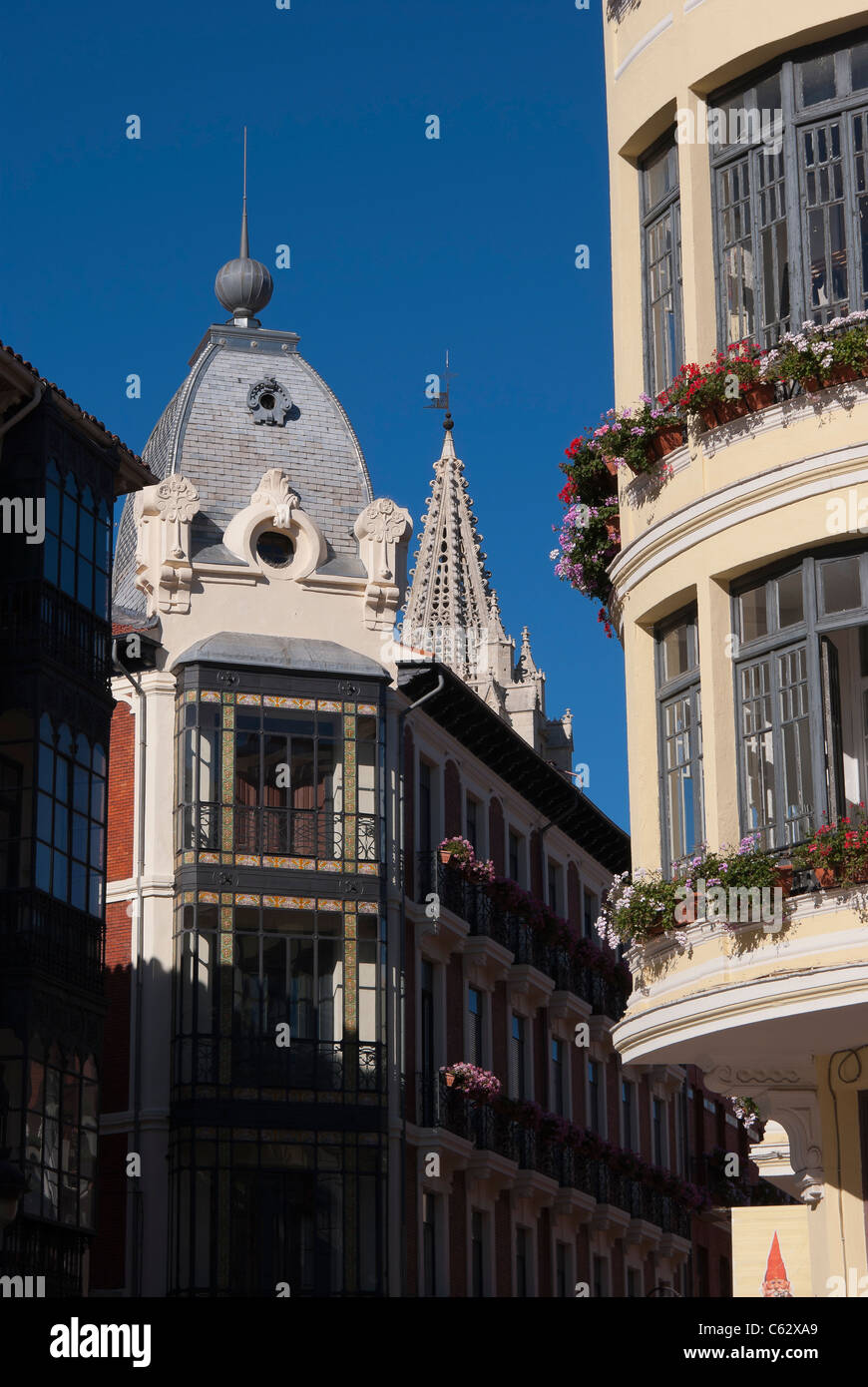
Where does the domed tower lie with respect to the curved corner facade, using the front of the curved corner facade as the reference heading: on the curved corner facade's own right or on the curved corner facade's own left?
on the curved corner facade's own right

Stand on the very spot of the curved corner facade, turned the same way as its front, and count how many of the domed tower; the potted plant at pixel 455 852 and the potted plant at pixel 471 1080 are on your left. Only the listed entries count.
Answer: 0

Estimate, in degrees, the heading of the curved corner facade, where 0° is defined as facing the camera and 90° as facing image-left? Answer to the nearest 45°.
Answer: approximately 45°

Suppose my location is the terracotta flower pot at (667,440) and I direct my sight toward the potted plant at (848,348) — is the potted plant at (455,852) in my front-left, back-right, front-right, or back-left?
back-left

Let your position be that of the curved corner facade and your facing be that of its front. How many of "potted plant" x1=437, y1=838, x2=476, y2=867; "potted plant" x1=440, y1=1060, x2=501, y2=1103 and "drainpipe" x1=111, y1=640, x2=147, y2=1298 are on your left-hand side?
0

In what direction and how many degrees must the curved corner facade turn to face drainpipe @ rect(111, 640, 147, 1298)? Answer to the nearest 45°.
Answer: approximately 90° to its right

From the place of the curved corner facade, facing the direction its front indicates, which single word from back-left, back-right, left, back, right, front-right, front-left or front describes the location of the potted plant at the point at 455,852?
back-right

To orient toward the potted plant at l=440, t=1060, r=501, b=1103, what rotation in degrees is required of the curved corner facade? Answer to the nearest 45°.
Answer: approximately 135° to its right
